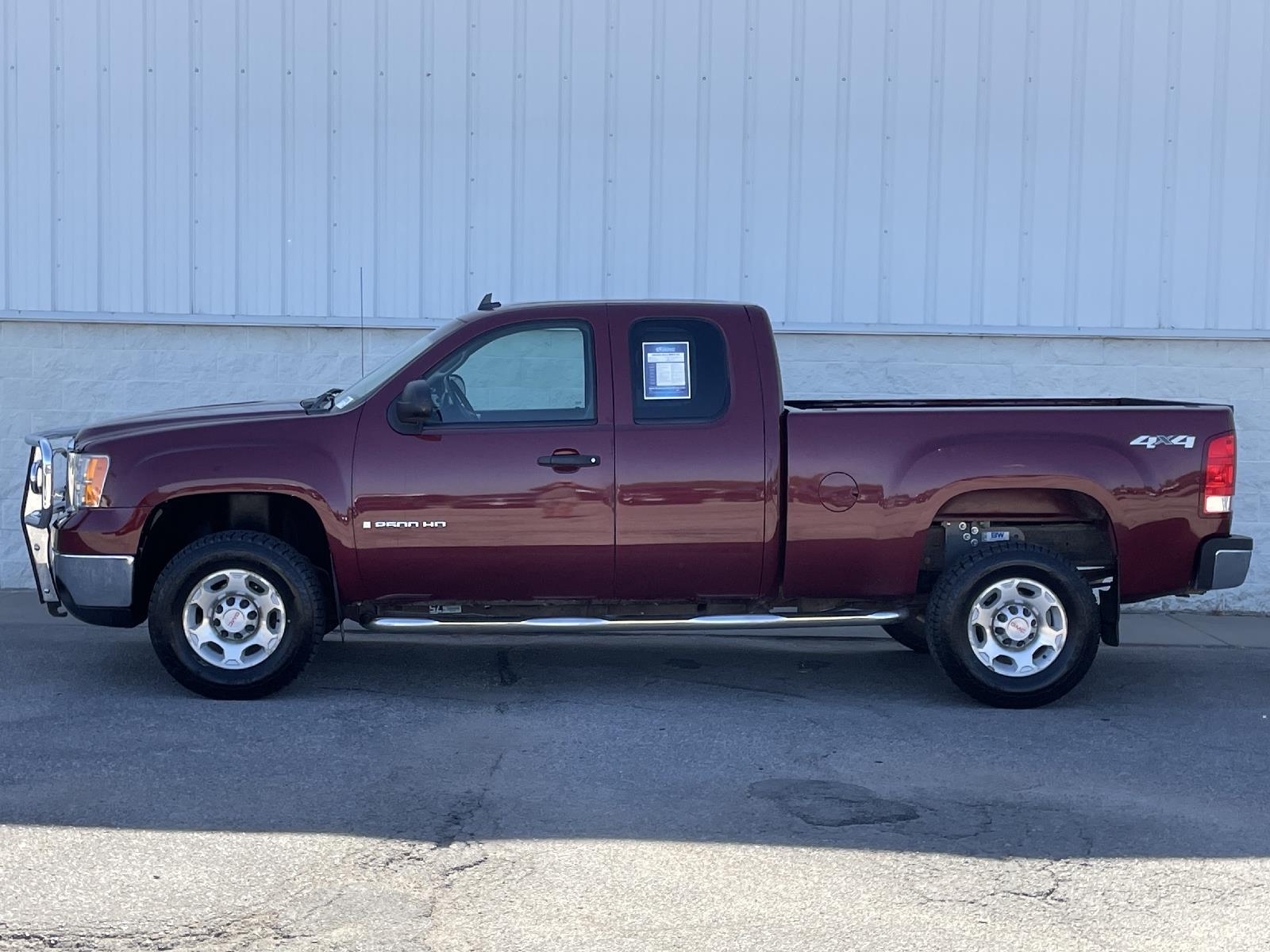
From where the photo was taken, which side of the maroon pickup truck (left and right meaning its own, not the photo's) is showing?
left
